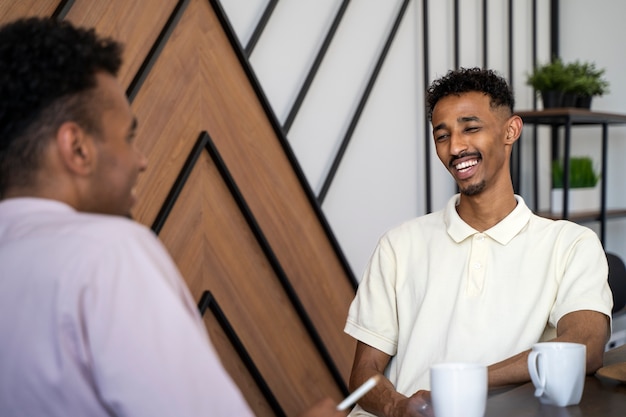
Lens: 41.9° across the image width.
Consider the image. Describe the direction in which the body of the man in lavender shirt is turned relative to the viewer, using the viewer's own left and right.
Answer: facing away from the viewer and to the right of the viewer

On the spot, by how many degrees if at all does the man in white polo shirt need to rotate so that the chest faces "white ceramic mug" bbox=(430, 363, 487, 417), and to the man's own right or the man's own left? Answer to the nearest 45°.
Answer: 0° — they already face it

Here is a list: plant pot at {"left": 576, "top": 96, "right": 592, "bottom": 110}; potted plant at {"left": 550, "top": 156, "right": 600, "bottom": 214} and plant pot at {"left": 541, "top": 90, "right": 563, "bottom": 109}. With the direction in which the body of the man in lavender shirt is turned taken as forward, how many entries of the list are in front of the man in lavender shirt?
3

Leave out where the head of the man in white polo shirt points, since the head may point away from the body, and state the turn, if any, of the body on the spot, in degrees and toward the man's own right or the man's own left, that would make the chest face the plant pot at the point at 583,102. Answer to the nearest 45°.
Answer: approximately 180°

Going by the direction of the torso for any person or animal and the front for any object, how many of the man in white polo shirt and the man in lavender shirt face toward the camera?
1

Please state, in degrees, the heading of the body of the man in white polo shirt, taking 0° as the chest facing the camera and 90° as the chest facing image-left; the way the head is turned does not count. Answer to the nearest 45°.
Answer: approximately 0°

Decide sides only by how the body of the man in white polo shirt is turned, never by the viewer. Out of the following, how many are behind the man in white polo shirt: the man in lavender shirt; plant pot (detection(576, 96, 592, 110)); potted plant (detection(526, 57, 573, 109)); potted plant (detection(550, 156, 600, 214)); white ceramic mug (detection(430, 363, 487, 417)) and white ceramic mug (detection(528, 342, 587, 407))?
3

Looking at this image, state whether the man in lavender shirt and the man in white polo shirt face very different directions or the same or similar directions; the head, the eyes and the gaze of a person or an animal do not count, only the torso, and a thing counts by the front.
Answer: very different directions

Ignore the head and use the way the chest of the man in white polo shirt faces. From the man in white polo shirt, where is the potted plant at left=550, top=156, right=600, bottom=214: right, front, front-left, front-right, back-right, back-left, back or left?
back

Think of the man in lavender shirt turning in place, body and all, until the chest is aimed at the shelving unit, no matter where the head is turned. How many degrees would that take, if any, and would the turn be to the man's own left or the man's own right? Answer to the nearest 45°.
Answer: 0° — they already face it

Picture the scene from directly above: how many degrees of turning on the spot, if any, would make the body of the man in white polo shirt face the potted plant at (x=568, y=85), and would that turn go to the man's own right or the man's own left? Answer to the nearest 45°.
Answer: approximately 180°

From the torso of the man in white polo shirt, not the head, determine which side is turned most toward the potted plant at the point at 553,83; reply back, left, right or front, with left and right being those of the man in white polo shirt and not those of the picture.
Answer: back

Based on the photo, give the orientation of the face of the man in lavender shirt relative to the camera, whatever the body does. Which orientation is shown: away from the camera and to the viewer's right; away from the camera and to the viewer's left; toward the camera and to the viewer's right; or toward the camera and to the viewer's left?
away from the camera and to the viewer's right

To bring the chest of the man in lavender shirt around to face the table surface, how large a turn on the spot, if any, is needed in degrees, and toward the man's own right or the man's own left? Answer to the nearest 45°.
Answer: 0° — they already face it
